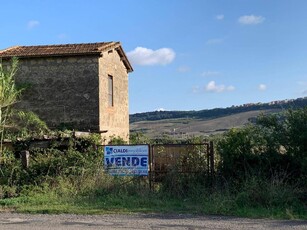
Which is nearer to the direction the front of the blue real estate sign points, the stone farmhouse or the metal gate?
the metal gate

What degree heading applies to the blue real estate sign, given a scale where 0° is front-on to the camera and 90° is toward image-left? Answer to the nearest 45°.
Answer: approximately 0°

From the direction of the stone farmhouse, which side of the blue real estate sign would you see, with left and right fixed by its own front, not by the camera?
back

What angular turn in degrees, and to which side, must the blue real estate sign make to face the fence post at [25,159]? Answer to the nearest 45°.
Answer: approximately 90° to its right

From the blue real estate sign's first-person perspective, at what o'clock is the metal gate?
The metal gate is roughly at 10 o'clock from the blue real estate sign.
